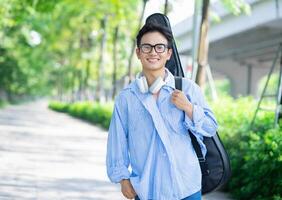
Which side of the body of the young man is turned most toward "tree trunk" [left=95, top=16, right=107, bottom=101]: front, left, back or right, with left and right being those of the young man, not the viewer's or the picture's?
back

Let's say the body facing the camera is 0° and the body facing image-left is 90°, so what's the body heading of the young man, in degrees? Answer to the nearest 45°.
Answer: approximately 0°

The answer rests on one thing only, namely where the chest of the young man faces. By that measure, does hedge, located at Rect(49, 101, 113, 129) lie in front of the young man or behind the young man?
behind

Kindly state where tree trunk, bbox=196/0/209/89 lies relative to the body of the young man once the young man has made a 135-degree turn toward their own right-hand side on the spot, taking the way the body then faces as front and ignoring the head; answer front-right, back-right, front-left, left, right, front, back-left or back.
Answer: front-right

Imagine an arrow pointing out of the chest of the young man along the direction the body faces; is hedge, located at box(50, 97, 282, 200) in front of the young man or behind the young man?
behind

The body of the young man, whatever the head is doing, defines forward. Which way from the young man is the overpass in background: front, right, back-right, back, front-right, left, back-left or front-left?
back
